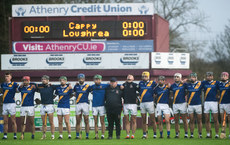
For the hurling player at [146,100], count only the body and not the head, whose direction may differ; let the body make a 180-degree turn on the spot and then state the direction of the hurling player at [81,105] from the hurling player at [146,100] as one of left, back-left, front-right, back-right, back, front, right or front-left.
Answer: left

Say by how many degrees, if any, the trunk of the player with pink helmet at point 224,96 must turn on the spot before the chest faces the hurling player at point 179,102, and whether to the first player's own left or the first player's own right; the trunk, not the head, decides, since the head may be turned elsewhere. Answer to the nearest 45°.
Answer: approximately 90° to the first player's own right

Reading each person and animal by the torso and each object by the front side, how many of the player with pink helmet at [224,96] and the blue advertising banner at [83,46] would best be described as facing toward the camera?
2

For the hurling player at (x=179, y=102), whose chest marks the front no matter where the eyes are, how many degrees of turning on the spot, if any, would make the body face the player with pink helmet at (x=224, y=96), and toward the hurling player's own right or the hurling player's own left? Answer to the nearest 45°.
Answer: approximately 90° to the hurling player's own left

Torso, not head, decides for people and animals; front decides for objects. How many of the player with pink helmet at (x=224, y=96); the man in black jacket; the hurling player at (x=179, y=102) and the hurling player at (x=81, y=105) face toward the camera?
4

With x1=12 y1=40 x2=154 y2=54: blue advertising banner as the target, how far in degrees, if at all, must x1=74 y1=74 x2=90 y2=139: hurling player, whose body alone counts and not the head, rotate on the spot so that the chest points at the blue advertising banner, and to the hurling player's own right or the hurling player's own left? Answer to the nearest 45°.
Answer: approximately 180°

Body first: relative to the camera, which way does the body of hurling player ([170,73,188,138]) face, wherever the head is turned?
toward the camera

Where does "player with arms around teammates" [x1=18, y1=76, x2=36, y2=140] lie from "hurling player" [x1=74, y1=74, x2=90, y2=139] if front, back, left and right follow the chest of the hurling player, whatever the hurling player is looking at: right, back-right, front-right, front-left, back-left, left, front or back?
right

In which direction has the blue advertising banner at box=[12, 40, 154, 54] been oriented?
toward the camera

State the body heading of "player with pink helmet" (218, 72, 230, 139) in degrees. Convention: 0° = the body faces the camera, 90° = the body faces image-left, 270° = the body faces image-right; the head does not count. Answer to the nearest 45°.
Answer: approximately 0°

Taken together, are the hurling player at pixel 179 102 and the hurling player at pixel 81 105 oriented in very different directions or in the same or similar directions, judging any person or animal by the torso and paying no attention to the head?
same or similar directions

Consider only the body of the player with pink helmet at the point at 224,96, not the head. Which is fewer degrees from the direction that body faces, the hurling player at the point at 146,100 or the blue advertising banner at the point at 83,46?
the hurling player

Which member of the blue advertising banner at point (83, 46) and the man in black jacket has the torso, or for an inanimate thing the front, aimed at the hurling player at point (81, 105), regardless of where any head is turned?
the blue advertising banner
